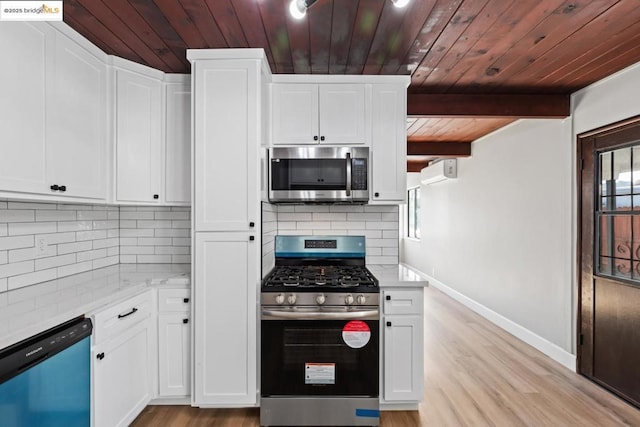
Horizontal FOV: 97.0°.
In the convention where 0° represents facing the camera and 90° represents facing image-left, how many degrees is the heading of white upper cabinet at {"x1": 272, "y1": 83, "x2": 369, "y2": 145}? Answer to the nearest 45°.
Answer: approximately 0°

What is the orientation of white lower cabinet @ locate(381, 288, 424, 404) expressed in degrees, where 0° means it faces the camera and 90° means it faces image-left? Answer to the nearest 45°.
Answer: approximately 0°

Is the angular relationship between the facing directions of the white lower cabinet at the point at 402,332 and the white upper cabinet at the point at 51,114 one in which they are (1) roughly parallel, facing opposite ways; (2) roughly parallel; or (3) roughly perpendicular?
roughly perpendicular

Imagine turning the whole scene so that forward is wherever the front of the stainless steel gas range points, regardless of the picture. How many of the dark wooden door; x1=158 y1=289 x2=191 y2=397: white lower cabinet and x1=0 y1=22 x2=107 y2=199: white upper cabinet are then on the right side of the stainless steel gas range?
2
